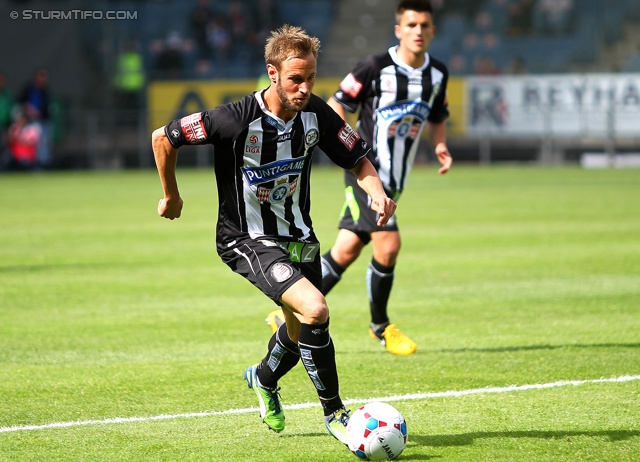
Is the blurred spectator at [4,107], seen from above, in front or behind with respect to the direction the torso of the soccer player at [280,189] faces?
behind

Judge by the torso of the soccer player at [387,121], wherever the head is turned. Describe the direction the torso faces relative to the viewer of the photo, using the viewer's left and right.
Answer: facing the viewer and to the right of the viewer

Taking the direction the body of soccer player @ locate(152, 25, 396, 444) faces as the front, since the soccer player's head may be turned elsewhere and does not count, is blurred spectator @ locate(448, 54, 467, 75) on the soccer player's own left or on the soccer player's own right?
on the soccer player's own left

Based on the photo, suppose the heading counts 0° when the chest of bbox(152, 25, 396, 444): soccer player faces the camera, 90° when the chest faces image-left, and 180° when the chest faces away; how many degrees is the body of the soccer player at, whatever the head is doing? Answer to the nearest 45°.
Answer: approximately 315°

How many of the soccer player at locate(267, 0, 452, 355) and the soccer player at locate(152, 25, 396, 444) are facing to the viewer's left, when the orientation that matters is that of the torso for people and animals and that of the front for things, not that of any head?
0

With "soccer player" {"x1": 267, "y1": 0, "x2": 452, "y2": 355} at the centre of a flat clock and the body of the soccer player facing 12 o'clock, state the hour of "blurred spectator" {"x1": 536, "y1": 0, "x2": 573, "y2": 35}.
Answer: The blurred spectator is roughly at 8 o'clock from the soccer player.

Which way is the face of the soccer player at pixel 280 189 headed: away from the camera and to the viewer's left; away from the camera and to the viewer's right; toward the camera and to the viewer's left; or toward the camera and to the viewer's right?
toward the camera and to the viewer's right

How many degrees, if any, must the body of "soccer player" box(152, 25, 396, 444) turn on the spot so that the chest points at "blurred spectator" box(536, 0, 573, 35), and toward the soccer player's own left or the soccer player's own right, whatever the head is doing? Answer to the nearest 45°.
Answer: approximately 135° to the soccer player's own left

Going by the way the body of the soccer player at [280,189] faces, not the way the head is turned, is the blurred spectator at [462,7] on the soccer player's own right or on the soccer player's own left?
on the soccer player's own left

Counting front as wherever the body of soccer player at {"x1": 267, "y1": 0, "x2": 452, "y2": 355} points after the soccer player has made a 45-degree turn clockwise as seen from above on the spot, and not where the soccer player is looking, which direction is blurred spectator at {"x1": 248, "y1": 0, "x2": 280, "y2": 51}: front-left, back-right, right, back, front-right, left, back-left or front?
back

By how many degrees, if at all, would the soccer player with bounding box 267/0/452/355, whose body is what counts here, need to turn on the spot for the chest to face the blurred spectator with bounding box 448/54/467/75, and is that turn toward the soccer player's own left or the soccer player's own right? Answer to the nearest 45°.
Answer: approximately 135° to the soccer player's own left

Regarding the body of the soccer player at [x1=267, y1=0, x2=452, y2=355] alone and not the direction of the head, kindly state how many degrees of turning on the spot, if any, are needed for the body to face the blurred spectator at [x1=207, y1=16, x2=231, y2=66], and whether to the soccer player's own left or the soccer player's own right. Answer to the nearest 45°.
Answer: approximately 135° to the soccer player's own left

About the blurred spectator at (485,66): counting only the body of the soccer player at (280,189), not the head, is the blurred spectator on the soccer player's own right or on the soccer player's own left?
on the soccer player's own left

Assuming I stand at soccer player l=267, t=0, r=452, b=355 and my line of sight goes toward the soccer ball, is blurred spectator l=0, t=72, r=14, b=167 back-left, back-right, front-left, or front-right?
back-right

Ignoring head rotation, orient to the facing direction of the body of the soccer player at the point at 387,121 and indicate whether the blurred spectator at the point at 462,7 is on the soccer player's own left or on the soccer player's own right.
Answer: on the soccer player's own left

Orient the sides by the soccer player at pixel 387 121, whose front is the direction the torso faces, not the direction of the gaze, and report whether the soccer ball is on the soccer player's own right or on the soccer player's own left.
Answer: on the soccer player's own right
